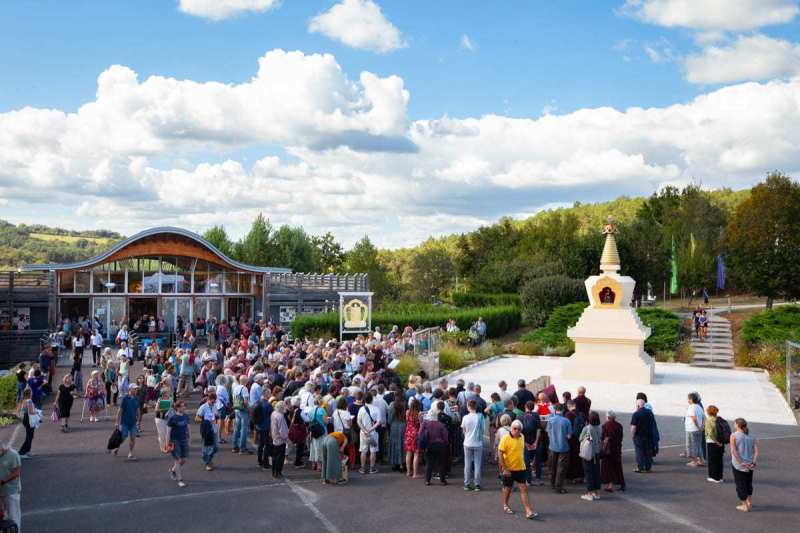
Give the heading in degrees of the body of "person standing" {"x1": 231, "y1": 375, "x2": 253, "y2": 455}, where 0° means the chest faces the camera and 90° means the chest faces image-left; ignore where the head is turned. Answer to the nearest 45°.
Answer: approximately 225°

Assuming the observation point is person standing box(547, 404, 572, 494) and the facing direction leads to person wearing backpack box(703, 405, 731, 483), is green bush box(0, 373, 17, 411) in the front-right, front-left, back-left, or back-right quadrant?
back-left

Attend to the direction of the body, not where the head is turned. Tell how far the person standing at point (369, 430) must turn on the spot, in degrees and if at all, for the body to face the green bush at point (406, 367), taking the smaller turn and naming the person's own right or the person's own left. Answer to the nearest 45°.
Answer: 0° — they already face it

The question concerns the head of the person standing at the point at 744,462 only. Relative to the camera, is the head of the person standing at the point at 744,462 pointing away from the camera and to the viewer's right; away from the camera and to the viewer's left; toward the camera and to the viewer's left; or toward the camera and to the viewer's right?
away from the camera and to the viewer's left

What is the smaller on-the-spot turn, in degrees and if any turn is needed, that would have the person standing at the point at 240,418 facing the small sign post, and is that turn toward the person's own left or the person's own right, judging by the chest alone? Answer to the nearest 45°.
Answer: approximately 45° to the person's own left

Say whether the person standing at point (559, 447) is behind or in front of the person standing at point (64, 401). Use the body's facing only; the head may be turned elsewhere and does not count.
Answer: in front

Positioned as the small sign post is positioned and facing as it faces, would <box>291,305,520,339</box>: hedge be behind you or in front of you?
behind

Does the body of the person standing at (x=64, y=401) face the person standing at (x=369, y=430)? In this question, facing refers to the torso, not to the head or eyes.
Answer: yes
